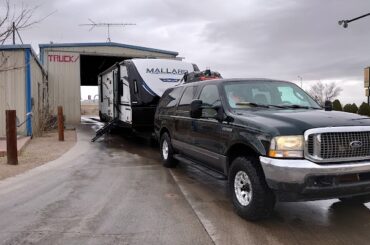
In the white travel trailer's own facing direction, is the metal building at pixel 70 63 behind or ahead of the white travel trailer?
behind

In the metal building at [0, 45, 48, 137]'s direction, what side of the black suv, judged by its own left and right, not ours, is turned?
back

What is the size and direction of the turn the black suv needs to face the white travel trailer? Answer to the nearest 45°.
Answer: approximately 180°

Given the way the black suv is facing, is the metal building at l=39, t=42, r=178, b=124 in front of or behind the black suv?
behind

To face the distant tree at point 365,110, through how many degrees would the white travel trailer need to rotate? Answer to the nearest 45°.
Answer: approximately 90° to its left

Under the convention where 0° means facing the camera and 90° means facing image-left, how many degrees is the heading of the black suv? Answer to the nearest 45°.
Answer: approximately 315°

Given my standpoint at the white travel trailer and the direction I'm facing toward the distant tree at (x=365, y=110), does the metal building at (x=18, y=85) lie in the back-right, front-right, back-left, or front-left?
back-left

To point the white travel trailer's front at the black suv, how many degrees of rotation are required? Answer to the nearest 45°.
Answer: approximately 45° to its right

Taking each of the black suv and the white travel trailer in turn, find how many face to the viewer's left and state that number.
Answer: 0
